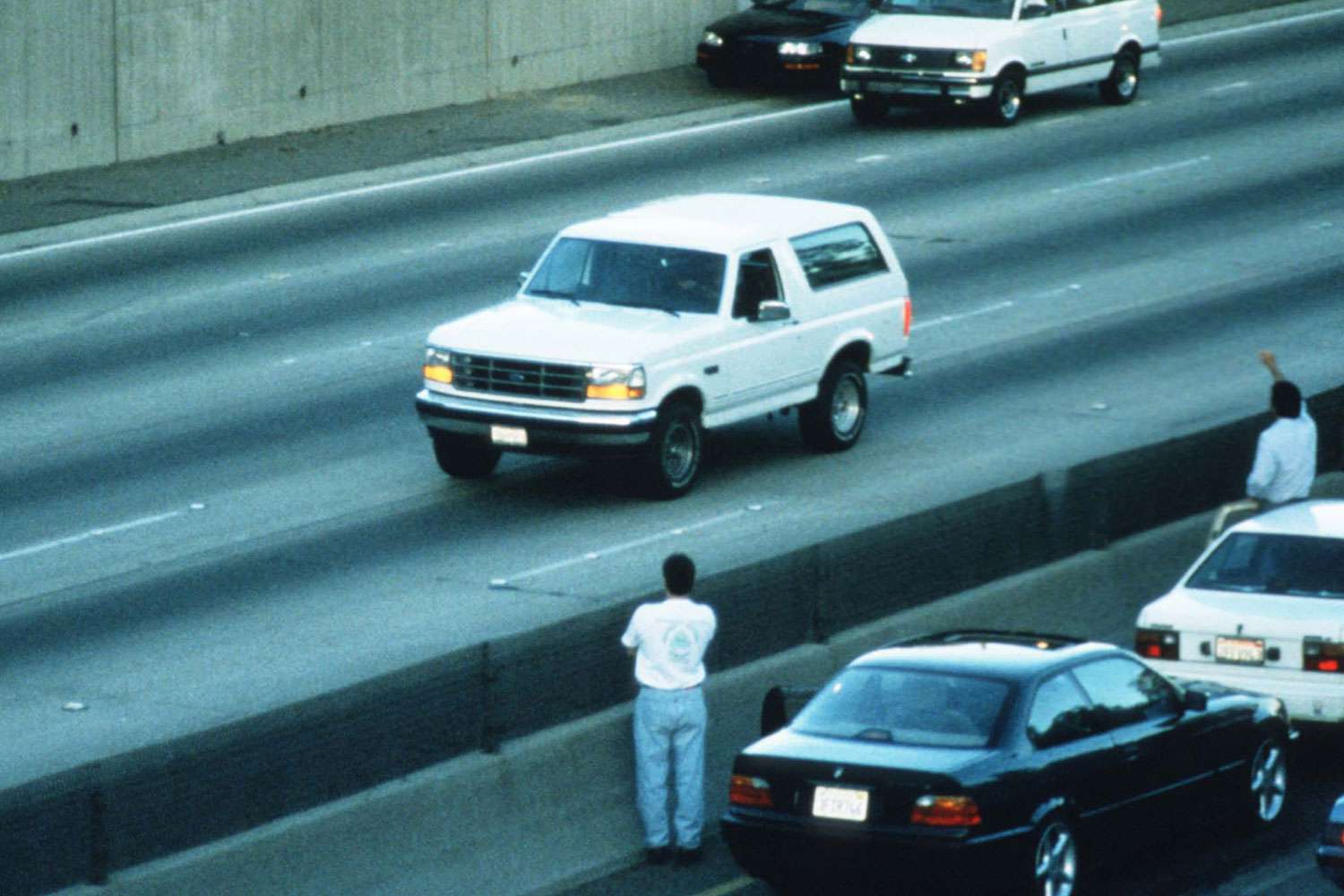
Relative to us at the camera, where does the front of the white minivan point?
facing the viewer and to the left of the viewer

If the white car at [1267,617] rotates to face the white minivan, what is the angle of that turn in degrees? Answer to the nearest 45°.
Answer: approximately 45° to its left

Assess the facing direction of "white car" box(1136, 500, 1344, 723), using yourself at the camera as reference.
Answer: facing away from the viewer and to the right of the viewer

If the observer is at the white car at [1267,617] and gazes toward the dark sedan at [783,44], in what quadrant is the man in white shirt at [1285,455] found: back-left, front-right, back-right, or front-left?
front-right

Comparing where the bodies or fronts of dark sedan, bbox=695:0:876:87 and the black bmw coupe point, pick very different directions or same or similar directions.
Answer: very different directions

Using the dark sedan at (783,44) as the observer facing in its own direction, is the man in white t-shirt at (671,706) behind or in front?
in front

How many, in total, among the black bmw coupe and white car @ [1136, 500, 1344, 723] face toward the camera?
0

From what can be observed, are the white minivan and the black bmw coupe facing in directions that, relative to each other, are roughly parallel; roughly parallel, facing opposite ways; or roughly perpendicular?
roughly parallel, facing opposite ways

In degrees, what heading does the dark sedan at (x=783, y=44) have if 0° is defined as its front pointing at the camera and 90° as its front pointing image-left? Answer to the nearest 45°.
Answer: approximately 45°

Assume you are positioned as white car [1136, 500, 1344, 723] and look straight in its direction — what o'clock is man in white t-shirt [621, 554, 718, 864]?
The man in white t-shirt is roughly at 6 o'clock from the white car.

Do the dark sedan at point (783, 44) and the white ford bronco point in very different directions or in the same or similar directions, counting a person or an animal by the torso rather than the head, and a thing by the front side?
same or similar directions

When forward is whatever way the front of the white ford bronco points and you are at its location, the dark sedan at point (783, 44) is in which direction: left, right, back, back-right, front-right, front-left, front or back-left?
back-right

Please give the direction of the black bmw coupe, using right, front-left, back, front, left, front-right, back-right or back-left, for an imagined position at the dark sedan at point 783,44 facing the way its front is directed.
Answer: front-left

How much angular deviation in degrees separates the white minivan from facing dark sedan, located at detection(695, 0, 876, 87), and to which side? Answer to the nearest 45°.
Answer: approximately 90° to its right

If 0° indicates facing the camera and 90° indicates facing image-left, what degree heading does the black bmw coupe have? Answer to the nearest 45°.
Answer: approximately 225°
